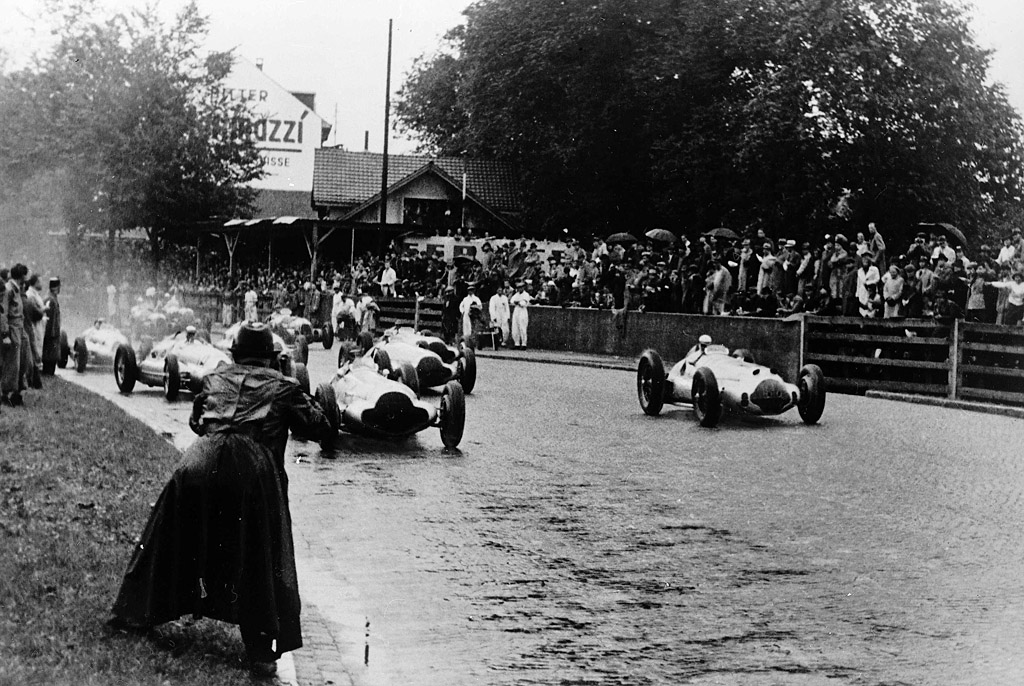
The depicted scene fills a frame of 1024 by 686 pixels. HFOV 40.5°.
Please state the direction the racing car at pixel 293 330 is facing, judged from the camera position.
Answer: facing the viewer and to the right of the viewer

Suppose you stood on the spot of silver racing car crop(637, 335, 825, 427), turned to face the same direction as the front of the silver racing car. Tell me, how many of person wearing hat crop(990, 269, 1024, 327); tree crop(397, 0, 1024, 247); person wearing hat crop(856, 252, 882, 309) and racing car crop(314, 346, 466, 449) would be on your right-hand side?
1

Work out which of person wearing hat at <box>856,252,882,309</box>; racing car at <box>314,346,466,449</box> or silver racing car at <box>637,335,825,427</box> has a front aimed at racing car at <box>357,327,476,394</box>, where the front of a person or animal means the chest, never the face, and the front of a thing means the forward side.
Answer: the person wearing hat

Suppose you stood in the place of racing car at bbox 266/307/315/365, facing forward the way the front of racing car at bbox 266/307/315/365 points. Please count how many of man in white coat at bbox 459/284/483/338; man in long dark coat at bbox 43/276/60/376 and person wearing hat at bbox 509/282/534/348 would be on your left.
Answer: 2

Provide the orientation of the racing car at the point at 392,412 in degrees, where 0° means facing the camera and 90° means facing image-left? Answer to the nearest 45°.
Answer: approximately 315°

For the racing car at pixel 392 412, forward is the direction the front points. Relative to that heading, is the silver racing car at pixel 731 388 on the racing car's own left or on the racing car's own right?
on the racing car's own left

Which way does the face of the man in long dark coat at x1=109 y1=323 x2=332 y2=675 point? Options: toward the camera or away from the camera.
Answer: away from the camera

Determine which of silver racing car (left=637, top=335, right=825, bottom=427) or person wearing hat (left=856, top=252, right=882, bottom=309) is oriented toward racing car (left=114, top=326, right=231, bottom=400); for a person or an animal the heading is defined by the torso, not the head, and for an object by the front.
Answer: the person wearing hat

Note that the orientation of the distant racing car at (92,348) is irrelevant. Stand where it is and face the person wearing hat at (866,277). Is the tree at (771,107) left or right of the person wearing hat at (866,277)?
left

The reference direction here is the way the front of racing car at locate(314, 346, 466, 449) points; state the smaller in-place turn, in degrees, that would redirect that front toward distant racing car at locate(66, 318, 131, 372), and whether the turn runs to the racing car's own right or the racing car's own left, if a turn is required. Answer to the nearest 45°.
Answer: approximately 180°

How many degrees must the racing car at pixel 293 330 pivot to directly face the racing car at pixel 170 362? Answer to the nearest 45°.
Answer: approximately 45° to its right

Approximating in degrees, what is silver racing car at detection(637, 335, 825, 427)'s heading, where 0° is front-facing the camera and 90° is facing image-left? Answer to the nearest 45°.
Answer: approximately 315°
